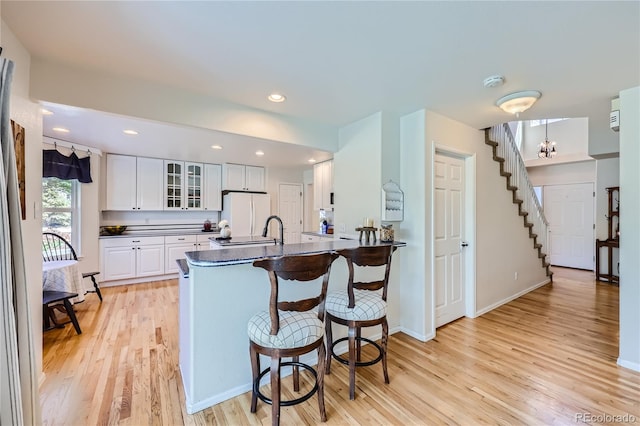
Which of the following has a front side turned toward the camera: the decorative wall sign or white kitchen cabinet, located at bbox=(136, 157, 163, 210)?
the white kitchen cabinet

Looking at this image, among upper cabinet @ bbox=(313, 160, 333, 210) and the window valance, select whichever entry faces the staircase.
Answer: the window valance

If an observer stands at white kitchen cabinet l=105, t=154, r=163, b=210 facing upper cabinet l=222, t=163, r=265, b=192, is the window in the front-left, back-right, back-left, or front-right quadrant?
back-right

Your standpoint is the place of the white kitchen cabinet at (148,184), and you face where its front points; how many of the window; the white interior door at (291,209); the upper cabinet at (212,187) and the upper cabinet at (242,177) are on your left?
3

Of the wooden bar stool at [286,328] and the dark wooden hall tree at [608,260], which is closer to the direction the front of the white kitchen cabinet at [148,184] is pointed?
the wooden bar stool

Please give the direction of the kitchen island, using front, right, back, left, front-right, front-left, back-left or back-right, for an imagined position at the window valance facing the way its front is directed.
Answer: front-right

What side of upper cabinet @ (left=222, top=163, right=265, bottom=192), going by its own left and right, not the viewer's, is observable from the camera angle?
front

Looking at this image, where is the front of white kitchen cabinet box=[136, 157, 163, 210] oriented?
toward the camera

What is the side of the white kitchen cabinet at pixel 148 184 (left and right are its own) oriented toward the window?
right

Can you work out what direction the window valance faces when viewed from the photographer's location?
facing the viewer and to the right of the viewer

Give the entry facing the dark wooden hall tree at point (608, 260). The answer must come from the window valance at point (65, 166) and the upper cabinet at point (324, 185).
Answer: the window valance

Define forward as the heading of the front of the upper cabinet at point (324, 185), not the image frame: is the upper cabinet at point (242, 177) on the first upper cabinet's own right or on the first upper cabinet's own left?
on the first upper cabinet's own right
